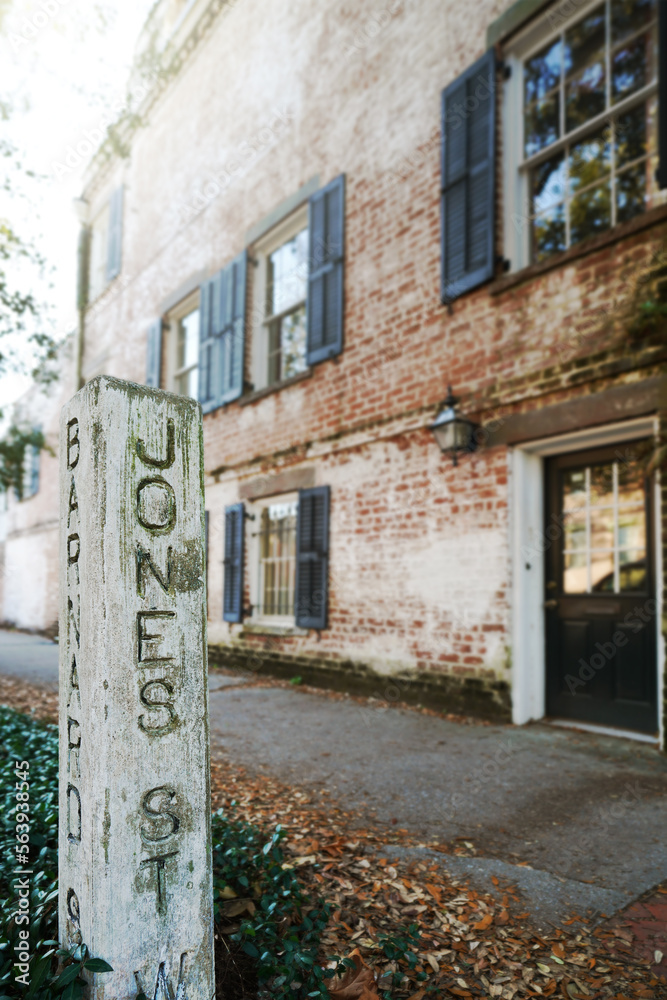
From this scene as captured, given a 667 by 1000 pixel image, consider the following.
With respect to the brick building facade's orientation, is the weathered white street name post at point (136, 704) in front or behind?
in front

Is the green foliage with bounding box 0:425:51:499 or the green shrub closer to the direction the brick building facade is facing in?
the green shrub

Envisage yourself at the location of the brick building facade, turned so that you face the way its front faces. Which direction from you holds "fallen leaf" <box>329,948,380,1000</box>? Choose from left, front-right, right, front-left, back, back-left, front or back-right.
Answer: front-left

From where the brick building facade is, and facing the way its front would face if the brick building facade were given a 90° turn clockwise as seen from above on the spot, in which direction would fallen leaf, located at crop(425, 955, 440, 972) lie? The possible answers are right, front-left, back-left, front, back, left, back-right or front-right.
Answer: back-left

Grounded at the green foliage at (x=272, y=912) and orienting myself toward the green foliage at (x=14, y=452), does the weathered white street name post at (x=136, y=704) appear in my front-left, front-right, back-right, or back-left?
back-left

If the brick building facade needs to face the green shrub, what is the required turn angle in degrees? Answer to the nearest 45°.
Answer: approximately 45° to its left

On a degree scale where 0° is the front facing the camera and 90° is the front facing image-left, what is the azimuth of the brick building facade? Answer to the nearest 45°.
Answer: approximately 45°

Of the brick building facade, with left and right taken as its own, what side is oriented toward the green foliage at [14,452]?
right
